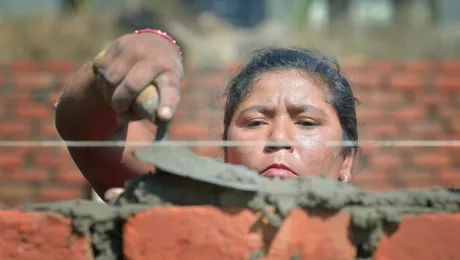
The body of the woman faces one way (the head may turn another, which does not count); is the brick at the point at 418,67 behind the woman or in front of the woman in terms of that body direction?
behind

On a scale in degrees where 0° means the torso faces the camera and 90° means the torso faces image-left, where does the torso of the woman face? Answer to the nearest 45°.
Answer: approximately 0°
